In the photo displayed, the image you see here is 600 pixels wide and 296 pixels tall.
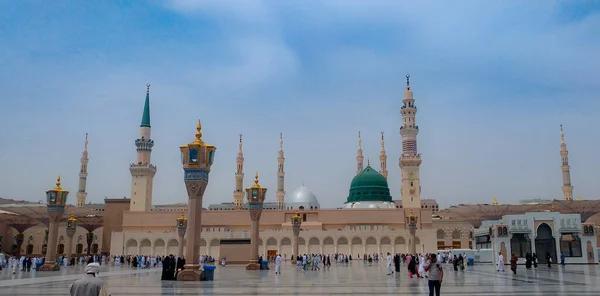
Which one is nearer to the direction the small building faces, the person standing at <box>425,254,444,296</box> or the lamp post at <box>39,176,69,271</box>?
the person standing

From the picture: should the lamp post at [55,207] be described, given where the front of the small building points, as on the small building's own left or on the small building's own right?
on the small building's own right

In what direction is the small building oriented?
toward the camera

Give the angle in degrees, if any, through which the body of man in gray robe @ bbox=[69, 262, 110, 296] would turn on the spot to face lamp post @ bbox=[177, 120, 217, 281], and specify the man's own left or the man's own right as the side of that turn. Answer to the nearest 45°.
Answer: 0° — they already face it

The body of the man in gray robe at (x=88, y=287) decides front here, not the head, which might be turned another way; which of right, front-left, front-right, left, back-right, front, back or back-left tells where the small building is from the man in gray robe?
front-right

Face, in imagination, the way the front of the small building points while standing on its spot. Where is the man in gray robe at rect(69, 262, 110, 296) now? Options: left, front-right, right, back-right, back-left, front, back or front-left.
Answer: front

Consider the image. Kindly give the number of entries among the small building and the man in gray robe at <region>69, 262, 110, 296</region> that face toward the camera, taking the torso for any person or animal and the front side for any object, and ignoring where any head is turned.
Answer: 1

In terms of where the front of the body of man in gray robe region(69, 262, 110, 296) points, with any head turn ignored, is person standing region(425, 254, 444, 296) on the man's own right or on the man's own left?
on the man's own right

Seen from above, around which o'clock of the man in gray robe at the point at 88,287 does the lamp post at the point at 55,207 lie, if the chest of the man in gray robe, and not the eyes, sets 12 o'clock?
The lamp post is roughly at 12 o'clock from the man in gray robe.

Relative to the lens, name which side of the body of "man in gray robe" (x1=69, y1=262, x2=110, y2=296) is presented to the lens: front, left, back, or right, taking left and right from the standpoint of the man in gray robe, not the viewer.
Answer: back
